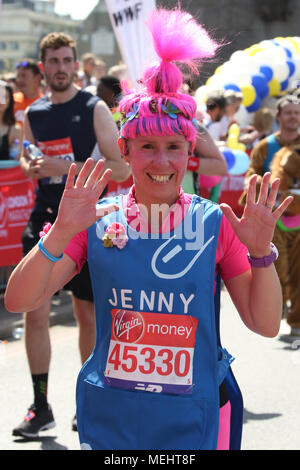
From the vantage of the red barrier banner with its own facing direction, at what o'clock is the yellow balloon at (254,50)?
The yellow balloon is roughly at 7 o'clock from the red barrier banner.

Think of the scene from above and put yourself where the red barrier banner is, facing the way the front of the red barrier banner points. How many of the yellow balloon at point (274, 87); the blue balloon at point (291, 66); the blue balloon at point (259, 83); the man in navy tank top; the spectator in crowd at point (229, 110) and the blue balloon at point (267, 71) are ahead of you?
1

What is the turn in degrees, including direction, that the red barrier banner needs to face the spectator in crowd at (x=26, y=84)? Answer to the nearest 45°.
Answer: approximately 180°

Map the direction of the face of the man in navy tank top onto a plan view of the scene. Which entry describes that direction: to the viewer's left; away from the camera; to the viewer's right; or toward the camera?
toward the camera

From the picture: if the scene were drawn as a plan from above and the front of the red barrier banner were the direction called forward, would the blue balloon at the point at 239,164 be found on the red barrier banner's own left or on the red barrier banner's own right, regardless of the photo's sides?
on the red barrier banner's own left

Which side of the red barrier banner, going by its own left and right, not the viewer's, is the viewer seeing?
front

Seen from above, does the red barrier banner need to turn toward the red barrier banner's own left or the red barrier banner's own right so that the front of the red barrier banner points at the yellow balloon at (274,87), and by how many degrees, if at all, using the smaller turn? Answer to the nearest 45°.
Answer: approximately 135° to the red barrier banner's own left

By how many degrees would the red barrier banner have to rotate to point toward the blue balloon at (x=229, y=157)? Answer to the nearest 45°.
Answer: approximately 90° to its left

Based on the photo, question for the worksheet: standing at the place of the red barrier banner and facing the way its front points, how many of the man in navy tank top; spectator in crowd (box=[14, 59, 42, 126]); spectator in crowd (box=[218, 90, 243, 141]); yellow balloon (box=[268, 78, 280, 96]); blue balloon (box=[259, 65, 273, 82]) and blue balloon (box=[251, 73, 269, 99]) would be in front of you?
1

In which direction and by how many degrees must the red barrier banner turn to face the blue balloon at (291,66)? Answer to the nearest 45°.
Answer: approximately 135° to its left

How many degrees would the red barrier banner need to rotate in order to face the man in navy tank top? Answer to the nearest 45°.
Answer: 0° — it already faces them

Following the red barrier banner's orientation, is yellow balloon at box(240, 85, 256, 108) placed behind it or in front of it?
behind

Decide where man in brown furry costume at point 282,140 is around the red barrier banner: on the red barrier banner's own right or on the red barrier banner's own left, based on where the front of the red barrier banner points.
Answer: on the red barrier banner's own left
